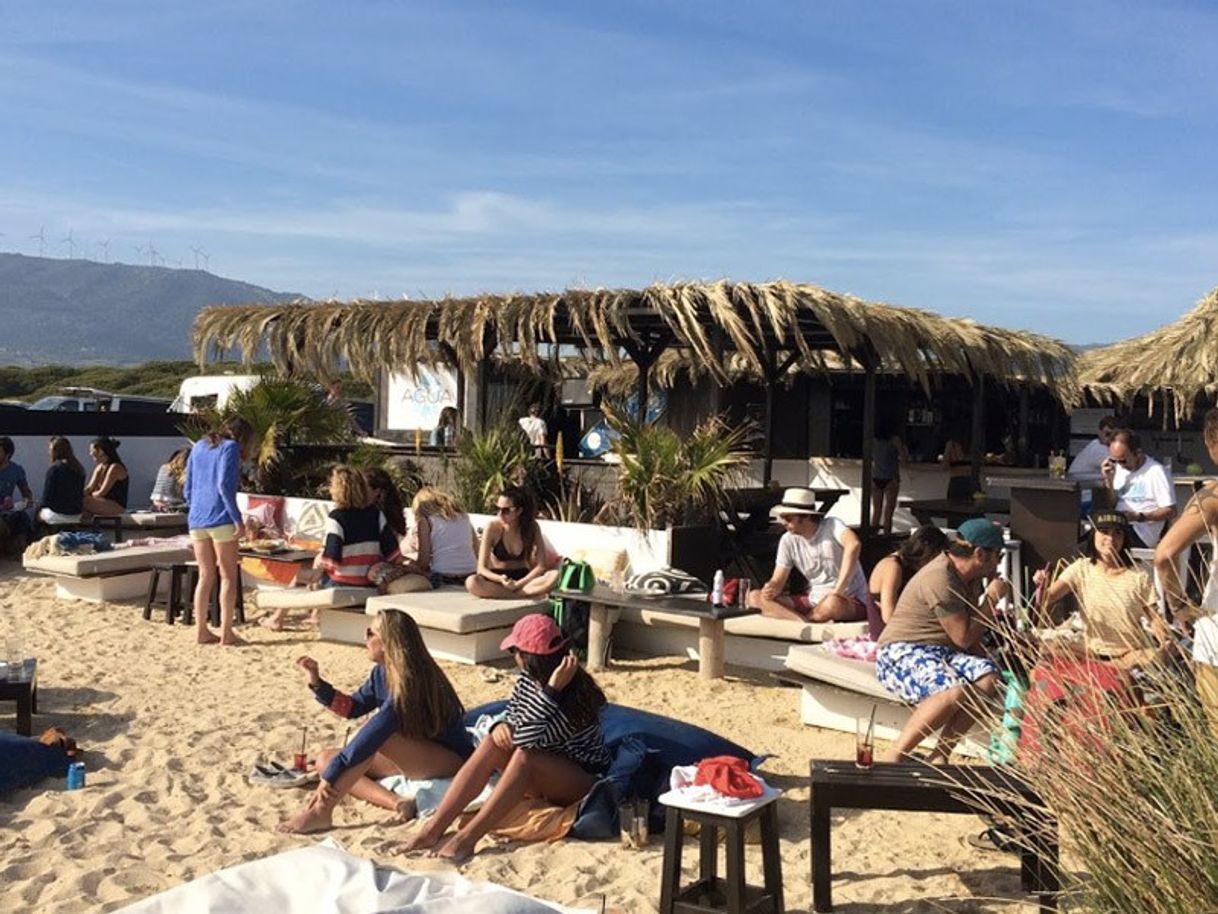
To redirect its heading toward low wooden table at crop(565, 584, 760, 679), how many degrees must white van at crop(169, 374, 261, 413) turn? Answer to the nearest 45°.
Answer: approximately 90° to its left

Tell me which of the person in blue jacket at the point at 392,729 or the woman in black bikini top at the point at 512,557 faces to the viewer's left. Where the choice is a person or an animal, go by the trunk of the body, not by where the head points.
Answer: the person in blue jacket

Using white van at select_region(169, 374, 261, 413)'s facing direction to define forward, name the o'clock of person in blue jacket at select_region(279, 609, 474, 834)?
The person in blue jacket is roughly at 9 o'clock from the white van.

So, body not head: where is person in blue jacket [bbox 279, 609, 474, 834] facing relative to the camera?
to the viewer's left

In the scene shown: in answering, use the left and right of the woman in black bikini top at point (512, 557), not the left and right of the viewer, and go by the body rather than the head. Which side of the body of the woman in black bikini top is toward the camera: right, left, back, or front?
front

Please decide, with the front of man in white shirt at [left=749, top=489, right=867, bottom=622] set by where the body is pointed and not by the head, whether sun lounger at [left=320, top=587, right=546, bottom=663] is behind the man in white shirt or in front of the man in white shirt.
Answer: in front

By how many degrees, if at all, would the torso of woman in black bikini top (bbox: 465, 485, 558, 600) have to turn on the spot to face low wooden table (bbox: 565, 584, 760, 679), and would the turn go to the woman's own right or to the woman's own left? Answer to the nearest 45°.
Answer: approximately 45° to the woman's own left

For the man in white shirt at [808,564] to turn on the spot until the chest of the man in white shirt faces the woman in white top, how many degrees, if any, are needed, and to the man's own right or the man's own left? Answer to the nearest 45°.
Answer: approximately 45° to the man's own right

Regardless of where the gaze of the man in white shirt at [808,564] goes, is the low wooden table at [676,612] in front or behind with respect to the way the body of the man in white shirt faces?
in front

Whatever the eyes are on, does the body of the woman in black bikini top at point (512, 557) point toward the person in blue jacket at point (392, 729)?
yes

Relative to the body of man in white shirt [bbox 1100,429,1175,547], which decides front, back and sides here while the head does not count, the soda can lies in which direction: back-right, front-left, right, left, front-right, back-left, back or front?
front

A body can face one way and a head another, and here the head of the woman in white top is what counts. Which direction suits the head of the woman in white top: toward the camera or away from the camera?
away from the camera
